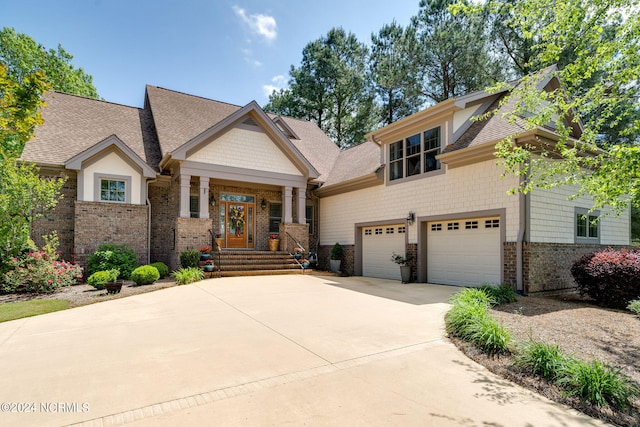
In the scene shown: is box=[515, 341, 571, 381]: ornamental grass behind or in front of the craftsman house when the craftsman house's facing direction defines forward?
in front

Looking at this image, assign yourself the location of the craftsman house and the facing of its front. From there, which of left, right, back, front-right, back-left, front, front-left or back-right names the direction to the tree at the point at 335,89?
back-left

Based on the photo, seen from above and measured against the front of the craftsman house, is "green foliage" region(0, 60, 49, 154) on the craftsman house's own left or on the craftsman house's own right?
on the craftsman house's own right

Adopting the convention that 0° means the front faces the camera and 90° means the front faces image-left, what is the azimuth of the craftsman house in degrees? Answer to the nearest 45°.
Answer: approximately 315°

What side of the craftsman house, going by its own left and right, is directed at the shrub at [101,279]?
right
